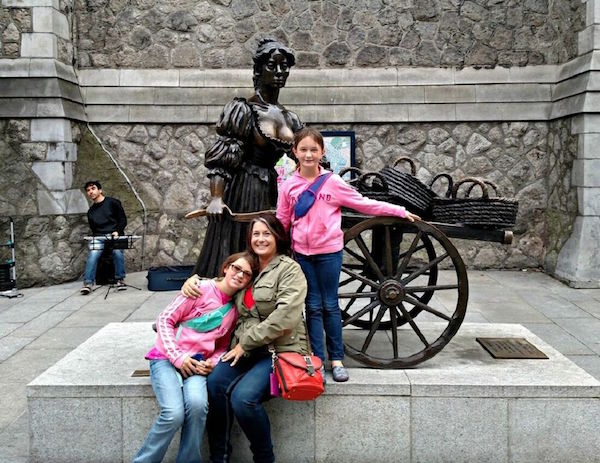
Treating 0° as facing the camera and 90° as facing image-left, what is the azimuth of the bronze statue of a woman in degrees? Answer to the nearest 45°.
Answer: approximately 315°

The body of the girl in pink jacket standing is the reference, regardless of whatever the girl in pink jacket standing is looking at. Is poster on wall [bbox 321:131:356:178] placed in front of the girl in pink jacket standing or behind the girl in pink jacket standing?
behind

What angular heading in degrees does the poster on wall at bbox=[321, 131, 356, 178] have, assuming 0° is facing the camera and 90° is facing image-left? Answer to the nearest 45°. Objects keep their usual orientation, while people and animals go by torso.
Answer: approximately 0°

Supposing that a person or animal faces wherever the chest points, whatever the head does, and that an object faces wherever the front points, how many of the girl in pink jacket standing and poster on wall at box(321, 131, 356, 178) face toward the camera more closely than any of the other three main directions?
2

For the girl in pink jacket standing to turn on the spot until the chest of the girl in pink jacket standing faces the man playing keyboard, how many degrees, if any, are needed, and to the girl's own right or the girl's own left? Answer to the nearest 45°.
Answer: approximately 135° to the girl's own right

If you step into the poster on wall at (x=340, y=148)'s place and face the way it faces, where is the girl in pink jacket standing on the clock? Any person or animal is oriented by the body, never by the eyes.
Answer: The girl in pink jacket standing is roughly at 12 o'clock from the poster on wall.
